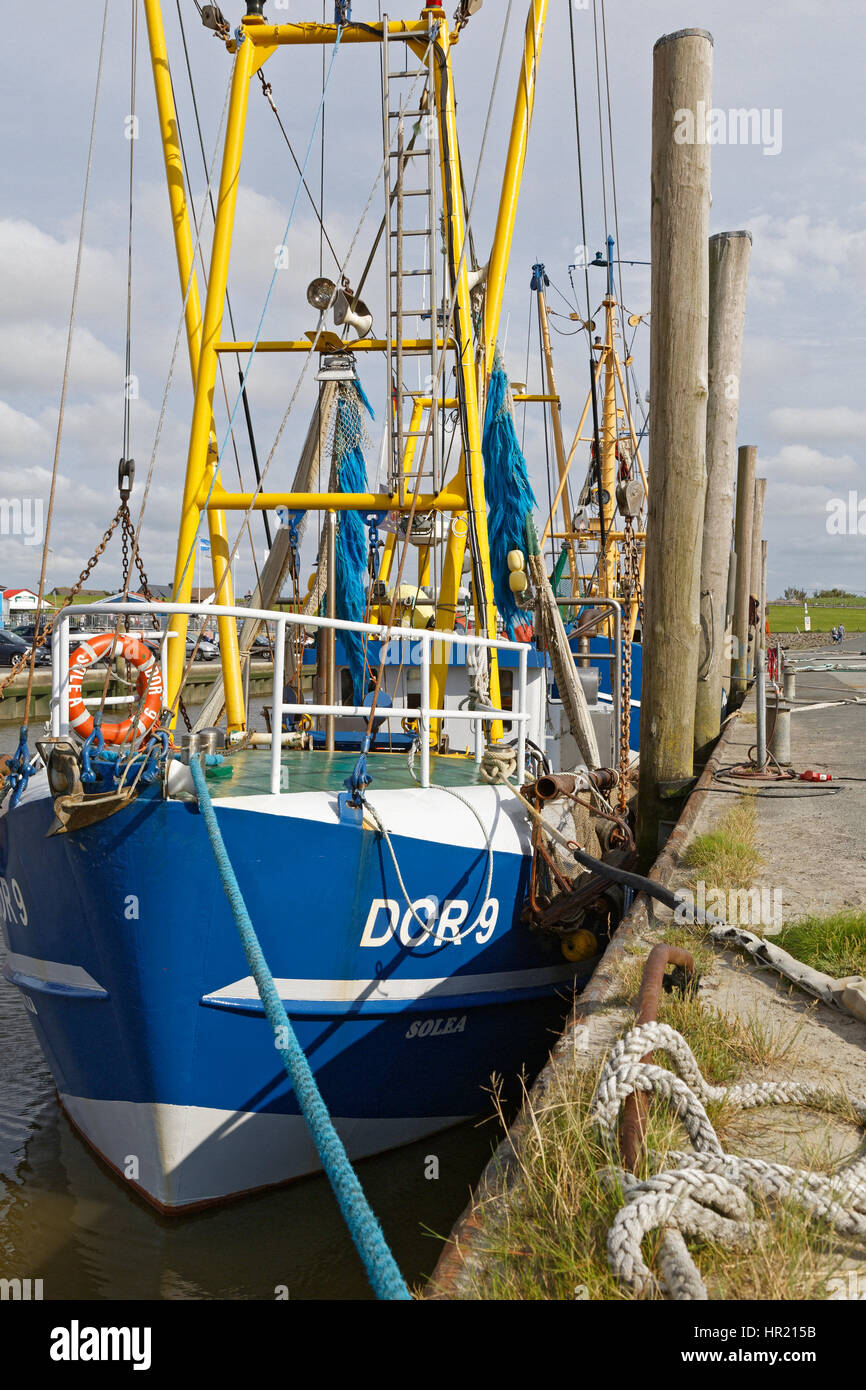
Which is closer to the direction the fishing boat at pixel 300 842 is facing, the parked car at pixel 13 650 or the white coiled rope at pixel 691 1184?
the white coiled rope

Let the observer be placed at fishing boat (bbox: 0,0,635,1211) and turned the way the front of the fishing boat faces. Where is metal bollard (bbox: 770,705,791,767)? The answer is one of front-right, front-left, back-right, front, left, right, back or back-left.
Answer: back

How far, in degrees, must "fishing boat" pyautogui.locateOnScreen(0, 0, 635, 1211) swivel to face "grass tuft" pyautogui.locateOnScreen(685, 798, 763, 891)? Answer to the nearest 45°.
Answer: approximately 135° to its left

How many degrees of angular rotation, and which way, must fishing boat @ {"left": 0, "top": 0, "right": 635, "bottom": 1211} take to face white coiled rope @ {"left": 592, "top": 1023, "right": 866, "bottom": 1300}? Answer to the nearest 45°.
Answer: approximately 45° to its left

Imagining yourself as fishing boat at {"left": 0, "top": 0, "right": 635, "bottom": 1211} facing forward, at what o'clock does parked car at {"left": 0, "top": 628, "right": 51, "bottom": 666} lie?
The parked car is roughly at 4 o'clock from the fishing boat.

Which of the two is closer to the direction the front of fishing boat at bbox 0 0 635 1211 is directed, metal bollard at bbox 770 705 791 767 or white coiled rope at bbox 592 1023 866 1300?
the white coiled rope

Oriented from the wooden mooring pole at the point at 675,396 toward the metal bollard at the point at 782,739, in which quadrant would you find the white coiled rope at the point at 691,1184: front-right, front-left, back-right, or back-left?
back-right

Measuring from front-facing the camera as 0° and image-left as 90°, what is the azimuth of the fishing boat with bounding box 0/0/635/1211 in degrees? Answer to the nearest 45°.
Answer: approximately 45°

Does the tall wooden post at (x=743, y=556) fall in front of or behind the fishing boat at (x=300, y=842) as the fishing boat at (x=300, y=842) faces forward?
behind
